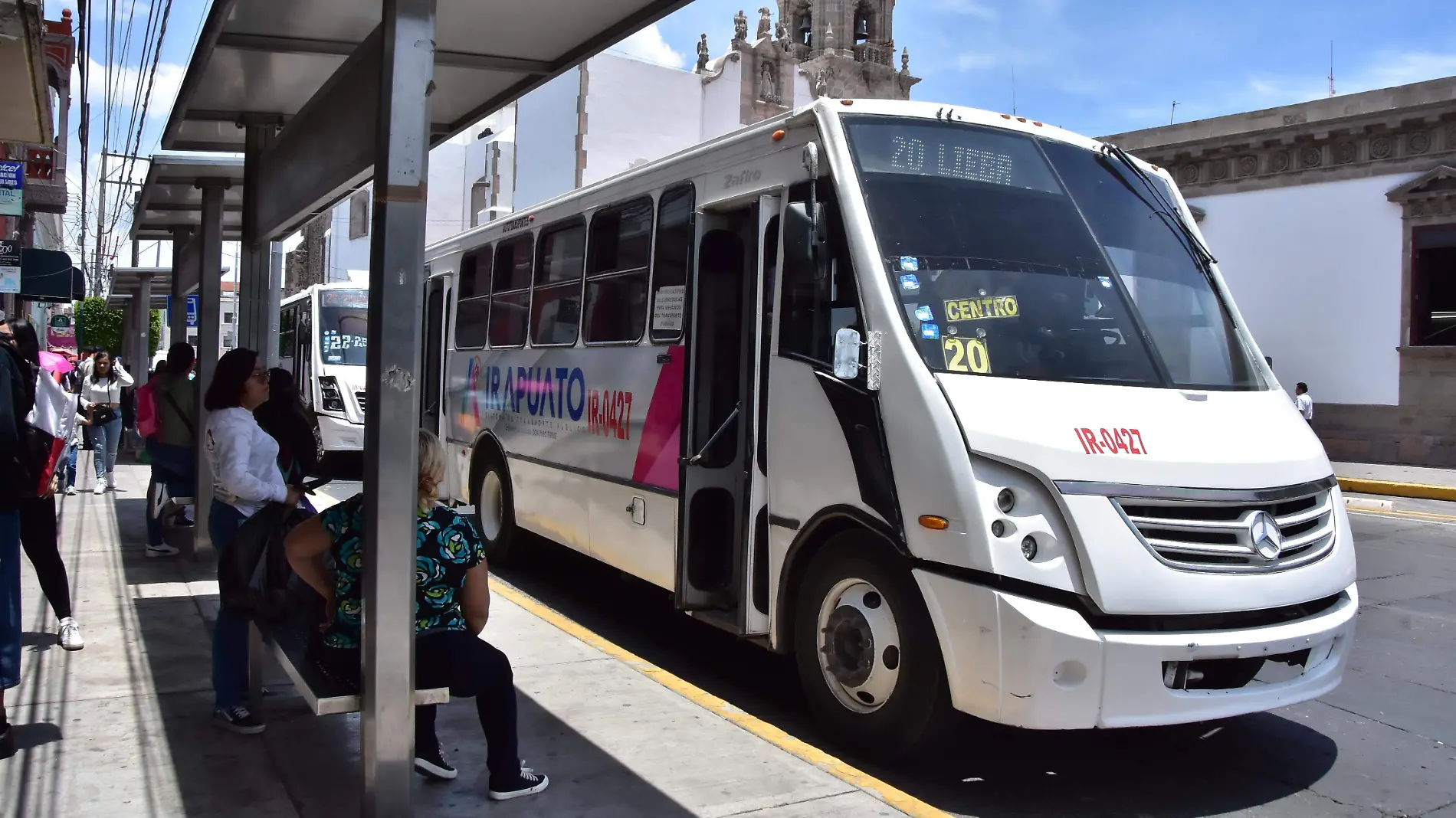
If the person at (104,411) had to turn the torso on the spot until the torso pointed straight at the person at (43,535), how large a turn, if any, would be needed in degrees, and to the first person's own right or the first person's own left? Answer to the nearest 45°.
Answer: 0° — they already face them

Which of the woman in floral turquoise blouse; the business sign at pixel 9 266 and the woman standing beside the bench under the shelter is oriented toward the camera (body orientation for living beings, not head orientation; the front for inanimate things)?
the business sign

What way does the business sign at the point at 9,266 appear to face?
toward the camera

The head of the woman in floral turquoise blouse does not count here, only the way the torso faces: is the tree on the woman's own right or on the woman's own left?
on the woman's own left

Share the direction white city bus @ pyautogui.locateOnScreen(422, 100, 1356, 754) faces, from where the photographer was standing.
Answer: facing the viewer and to the right of the viewer

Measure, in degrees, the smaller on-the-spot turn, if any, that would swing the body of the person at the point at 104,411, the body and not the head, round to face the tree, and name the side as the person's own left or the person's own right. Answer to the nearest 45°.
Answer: approximately 180°

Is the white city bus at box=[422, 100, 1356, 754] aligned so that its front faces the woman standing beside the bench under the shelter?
no

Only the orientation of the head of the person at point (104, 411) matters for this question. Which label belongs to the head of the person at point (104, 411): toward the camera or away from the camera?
toward the camera

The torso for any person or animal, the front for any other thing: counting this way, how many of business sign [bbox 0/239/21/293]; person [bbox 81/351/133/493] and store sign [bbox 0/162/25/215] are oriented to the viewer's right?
0

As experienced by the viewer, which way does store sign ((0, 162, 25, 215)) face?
facing the viewer

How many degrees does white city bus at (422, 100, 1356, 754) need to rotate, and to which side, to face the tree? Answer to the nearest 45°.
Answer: approximately 180°

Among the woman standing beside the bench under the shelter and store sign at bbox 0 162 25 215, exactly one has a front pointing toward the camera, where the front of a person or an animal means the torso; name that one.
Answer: the store sign

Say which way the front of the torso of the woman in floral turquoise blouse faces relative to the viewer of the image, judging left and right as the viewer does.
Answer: facing away from the viewer and to the right of the viewer

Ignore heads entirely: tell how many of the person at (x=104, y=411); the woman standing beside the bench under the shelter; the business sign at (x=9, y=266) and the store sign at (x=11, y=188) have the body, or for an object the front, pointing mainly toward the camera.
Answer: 3

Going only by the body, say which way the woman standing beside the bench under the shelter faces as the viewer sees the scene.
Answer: to the viewer's right

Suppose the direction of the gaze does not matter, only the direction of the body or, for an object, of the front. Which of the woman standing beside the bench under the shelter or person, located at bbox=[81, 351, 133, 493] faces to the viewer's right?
the woman standing beside the bench under the shelter

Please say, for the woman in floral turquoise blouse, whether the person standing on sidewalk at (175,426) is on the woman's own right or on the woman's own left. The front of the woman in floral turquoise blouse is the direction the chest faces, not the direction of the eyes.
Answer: on the woman's own left
